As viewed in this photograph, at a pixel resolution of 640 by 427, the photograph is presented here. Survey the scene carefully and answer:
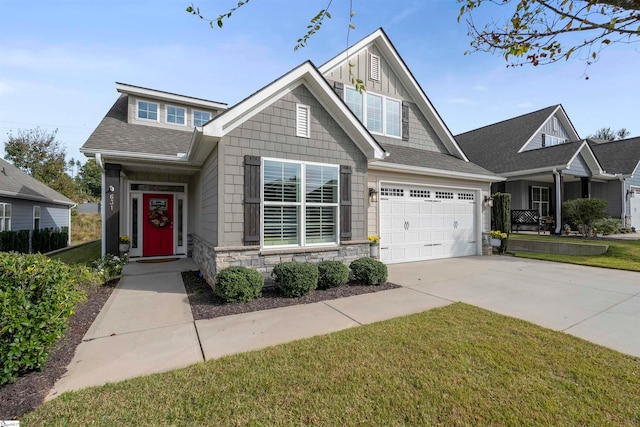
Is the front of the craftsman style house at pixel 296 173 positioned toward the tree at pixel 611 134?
no

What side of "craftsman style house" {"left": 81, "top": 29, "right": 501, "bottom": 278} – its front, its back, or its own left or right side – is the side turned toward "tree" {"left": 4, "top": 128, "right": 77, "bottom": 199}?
right

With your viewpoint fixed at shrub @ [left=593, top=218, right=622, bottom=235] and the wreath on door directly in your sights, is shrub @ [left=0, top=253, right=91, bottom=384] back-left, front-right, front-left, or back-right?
front-left

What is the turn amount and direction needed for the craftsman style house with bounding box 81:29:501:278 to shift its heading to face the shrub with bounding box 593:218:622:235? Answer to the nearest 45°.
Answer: approximately 135° to its left

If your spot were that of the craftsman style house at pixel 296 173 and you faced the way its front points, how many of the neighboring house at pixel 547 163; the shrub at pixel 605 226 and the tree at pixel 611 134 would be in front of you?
0

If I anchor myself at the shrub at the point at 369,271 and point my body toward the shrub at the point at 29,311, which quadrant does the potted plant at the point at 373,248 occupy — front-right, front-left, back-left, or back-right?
back-right

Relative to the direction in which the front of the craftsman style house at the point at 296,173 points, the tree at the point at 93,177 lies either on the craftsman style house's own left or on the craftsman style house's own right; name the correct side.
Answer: on the craftsman style house's own right

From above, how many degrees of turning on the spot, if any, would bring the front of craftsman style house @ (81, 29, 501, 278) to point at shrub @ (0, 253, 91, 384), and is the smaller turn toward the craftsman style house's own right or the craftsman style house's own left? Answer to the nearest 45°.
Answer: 0° — it already faces it

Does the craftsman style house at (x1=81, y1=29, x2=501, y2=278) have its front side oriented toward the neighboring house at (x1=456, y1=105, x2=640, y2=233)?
no

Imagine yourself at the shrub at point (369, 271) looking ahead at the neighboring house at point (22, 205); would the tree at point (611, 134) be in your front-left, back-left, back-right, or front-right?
back-right

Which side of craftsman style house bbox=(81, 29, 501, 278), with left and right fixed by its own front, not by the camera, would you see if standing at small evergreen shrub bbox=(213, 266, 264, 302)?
front

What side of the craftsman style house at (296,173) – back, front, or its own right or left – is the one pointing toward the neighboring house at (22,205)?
right
